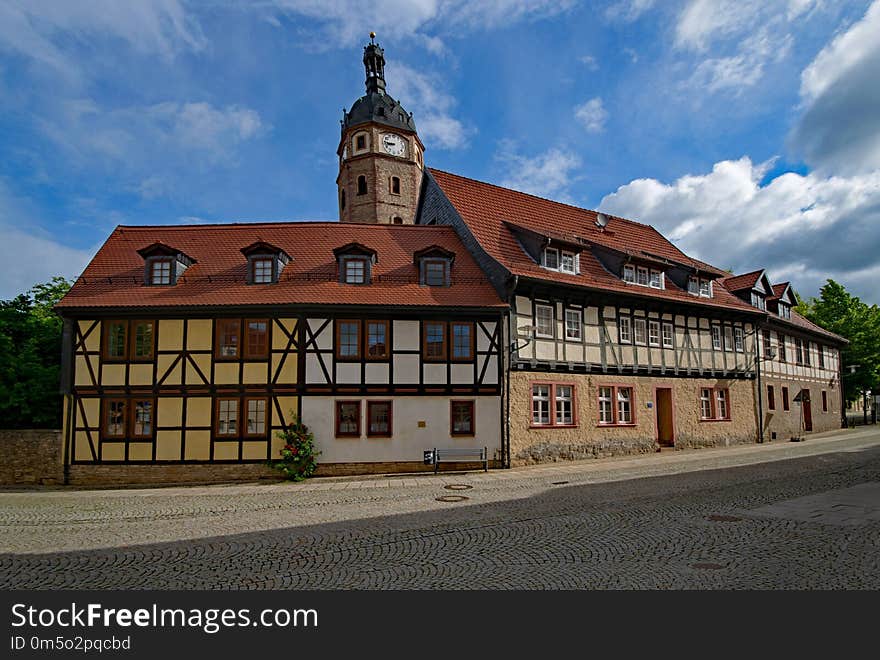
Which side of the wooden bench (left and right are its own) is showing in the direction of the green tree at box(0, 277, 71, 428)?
right

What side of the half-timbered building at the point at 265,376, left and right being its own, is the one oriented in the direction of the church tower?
back

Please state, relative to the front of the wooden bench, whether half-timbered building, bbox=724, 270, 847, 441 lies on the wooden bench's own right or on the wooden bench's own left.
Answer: on the wooden bench's own left

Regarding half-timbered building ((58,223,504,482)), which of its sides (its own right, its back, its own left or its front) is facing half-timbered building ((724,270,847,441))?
left

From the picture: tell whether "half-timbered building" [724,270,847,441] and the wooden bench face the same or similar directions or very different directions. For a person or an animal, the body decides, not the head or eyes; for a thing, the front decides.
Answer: same or similar directions

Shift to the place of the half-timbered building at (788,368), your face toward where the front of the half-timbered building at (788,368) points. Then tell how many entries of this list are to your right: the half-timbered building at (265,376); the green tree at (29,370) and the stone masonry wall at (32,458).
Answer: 3

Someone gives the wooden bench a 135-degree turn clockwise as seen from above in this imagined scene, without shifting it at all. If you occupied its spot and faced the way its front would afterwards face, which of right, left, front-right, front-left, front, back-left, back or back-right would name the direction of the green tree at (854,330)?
right

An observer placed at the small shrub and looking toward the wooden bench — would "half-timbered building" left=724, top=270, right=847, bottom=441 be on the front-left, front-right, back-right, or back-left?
front-left

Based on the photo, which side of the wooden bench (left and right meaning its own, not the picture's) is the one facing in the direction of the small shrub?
right

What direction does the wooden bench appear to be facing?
toward the camera

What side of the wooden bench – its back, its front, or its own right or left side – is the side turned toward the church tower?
back
